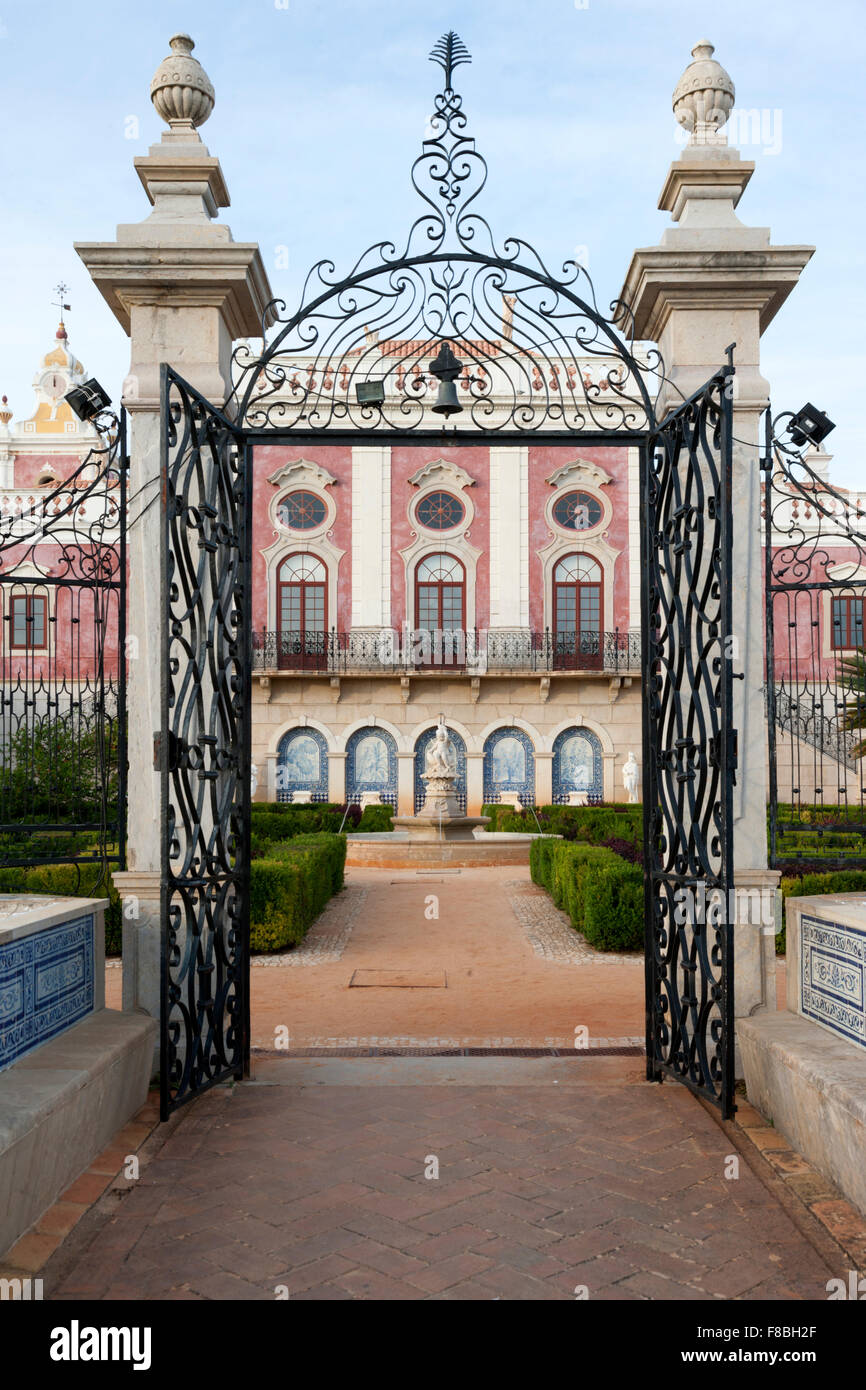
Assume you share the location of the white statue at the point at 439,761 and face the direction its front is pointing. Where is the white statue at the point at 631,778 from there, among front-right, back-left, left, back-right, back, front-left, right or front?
back-left

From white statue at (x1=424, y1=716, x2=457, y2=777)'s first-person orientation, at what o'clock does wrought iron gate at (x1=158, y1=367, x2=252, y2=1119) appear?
The wrought iron gate is roughly at 12 o'clock from the white statue.

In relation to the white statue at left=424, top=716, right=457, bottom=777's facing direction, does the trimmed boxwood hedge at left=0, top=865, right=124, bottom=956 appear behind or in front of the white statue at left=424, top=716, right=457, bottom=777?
in front

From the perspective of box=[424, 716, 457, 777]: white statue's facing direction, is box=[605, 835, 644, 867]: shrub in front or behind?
in front

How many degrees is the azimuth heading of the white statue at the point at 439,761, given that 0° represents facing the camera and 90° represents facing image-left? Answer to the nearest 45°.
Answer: approximately 0°

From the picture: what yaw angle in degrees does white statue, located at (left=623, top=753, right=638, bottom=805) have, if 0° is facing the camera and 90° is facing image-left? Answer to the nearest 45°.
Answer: approximately 0°

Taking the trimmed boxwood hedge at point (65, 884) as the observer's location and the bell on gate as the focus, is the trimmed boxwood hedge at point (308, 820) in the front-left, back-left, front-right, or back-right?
back-left

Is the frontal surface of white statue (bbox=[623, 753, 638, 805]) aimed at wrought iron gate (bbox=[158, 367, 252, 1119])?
yes

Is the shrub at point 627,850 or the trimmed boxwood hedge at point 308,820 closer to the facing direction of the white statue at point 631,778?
the shrub

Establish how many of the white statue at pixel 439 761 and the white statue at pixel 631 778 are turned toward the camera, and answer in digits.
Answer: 2

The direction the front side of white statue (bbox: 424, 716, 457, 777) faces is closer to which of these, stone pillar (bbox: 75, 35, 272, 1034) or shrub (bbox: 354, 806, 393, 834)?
the stone pillar

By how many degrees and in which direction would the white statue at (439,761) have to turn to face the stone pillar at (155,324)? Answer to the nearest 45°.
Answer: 0° — it already faces it
